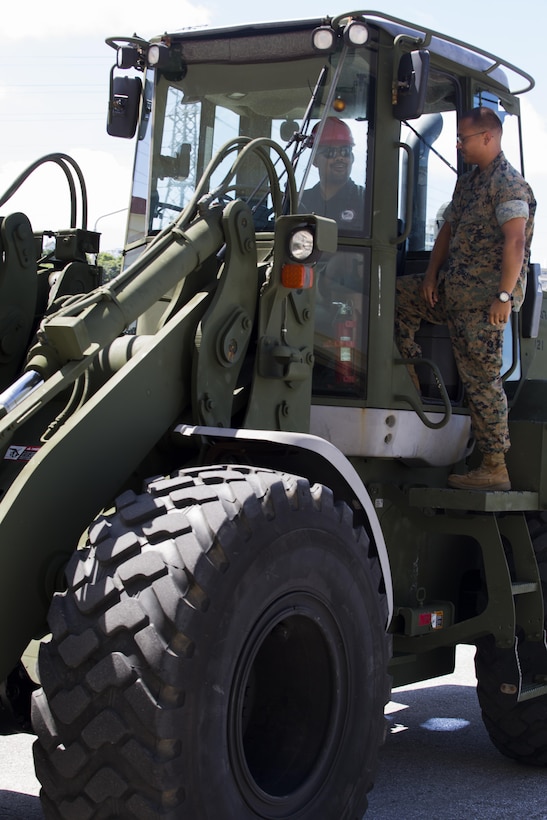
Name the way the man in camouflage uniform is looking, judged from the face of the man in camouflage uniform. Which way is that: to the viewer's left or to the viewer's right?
to the viewer's left

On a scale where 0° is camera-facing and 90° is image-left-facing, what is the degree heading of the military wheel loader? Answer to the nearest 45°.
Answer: approximately 45°

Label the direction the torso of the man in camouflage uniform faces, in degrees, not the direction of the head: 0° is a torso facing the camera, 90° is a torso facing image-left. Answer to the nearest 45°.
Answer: approximately 90°
